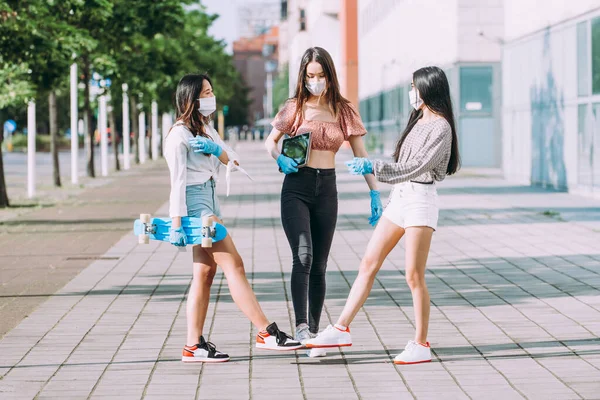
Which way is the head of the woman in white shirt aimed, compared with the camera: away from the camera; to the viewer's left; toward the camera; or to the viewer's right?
to the viewer's right

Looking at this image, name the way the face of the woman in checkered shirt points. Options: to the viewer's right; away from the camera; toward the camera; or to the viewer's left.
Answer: to the viewer's left

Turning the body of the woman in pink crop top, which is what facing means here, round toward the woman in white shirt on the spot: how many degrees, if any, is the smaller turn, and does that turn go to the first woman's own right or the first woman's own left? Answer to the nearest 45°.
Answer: approximately 45° to the first woman's own right

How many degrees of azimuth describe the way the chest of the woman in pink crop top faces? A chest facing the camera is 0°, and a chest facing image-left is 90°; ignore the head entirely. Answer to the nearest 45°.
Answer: approximately 0°

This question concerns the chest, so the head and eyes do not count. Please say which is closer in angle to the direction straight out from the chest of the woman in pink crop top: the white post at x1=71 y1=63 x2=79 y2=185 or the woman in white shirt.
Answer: the woman in white shirt

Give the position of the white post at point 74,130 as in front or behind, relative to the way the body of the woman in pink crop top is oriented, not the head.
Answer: behind

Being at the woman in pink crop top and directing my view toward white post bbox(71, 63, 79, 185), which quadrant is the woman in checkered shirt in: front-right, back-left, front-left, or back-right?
back-right

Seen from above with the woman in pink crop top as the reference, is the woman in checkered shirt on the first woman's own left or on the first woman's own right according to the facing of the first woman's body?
on the first woman's own left

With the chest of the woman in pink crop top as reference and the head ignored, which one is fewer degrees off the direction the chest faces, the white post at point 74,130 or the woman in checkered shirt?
the woman in checkered shirt
